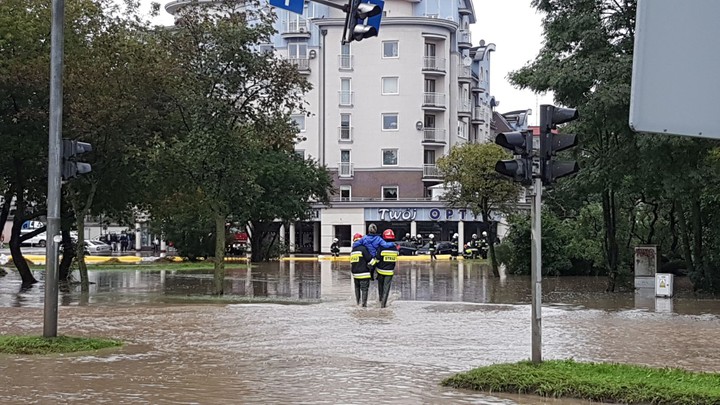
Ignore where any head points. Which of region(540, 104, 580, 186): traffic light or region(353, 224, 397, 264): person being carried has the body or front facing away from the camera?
the person being carried

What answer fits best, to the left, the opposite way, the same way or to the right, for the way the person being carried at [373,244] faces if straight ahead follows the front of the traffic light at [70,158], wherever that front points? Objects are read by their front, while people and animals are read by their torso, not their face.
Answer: to the left

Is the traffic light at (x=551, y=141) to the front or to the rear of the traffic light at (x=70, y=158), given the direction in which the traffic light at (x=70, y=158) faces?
to the front

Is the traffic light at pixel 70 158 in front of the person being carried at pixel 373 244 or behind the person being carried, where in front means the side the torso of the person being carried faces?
behind

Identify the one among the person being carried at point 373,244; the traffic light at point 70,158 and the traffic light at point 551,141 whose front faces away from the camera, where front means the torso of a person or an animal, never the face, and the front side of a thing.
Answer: the person being carried

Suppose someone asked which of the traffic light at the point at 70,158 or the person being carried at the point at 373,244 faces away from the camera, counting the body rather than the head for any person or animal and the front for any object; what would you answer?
the person being carried

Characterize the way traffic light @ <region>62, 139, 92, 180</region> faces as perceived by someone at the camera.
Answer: facing to the right of the viewer

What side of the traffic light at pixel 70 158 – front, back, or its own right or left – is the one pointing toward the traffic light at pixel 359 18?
front

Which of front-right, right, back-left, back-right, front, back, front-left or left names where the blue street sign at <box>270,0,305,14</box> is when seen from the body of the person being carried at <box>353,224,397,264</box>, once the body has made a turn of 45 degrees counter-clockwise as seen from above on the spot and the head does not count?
back-left

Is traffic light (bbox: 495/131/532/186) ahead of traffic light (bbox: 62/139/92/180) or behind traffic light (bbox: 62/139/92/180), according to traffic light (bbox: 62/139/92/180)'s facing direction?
ahead

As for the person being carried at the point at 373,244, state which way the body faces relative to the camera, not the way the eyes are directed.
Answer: away from the camera
